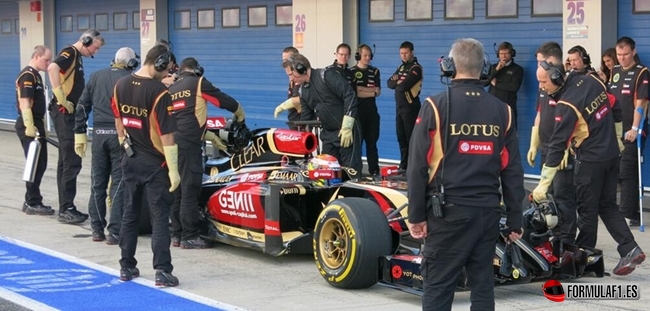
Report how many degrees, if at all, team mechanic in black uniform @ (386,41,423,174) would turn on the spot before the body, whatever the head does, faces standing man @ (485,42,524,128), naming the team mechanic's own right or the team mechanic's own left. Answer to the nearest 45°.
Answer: approximately 90° to the team mechanic's own left

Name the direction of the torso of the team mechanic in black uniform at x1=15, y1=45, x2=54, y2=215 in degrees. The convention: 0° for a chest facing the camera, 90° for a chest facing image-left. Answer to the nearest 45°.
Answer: approximately 270°

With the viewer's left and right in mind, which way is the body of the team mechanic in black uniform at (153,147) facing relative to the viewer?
facing away from the viewer and to the right of the viewer

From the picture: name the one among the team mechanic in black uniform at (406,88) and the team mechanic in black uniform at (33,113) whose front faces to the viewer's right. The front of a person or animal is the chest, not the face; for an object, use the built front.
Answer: the team mechanic in black uniform at (33,113)

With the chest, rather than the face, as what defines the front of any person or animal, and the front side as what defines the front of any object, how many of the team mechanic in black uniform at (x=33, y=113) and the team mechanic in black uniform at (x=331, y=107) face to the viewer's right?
1

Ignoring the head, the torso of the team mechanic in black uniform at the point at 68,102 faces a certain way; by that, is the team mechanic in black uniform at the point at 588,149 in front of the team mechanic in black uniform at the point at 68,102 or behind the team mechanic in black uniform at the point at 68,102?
in front

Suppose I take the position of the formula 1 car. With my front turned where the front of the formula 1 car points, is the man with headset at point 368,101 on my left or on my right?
on my left

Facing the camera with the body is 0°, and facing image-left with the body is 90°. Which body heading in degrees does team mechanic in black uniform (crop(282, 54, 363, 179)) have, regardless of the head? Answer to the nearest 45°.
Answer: approximately 45°

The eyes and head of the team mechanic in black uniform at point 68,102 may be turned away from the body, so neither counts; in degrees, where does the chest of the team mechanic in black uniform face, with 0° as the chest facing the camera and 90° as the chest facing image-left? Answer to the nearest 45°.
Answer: approximately 270°

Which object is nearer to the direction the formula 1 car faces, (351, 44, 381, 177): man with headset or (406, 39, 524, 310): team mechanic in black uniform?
the team mechanic in black uniform

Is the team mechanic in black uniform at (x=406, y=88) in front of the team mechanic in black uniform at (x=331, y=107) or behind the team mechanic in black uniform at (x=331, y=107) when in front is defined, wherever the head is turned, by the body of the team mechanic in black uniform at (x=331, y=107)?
behind
